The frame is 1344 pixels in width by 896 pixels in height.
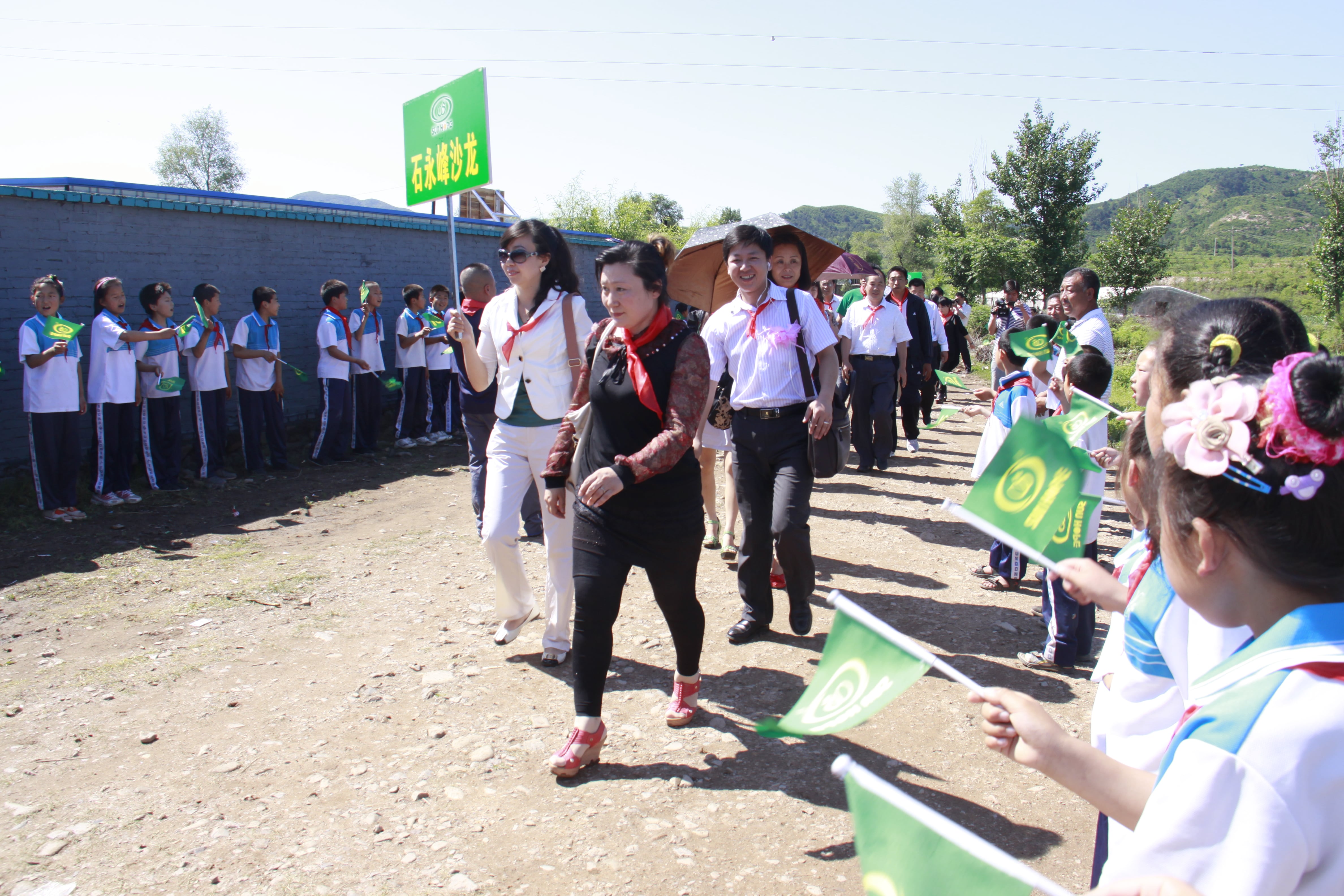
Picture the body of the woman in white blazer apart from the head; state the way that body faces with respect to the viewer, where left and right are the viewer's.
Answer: facing the viewer and to the left of the viewer

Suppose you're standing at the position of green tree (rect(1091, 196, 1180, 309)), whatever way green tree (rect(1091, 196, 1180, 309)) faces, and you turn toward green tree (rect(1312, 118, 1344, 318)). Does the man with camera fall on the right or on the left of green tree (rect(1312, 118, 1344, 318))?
right

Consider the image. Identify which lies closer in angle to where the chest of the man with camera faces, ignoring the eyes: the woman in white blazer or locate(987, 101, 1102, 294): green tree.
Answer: the woman in white blazer

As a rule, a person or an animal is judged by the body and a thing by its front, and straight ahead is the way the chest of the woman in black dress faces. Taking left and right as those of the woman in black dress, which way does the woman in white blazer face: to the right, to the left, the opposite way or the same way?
the same way

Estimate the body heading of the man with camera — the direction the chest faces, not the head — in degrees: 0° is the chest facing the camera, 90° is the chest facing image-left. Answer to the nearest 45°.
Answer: approximately 45°

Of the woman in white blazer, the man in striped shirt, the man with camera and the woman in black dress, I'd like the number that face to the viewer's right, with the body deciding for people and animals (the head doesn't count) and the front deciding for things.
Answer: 0

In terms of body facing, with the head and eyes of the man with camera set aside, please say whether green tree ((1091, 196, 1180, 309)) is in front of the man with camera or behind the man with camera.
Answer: behind

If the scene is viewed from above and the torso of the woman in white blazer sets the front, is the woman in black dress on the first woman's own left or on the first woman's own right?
on the first woman's own left

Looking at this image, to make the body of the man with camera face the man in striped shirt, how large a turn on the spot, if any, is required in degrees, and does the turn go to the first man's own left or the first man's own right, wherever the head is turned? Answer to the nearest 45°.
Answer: approximately 45° to the first man's own left

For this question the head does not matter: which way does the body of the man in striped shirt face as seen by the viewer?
toward the camera

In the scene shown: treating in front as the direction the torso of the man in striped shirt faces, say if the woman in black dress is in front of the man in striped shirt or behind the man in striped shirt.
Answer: in front

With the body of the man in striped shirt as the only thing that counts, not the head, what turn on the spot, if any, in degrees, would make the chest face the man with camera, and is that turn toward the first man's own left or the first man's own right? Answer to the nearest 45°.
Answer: approximately 180°

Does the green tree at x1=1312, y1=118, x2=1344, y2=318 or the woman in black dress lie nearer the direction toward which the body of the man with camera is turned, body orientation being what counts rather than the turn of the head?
the woman in black dress

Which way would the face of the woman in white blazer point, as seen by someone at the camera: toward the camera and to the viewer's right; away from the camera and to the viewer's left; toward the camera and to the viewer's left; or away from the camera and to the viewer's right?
toward the camera and to the viewer's left

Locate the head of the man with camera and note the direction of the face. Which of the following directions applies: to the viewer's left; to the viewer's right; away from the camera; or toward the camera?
toward the camera
